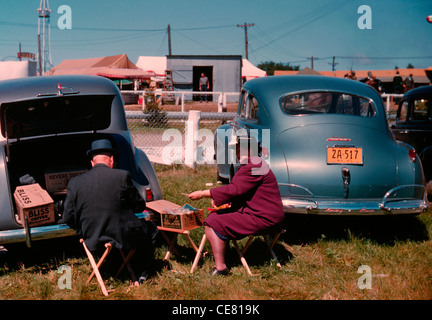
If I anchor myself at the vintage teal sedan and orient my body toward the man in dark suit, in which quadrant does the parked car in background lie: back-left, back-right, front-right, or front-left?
back-left

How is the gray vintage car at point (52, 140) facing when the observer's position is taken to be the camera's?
facing away from the viewer

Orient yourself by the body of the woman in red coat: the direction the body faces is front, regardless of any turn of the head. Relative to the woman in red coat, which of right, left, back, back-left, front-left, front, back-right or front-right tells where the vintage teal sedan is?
back-right

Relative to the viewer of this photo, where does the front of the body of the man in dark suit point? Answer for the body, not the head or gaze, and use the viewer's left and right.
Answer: facing away from the viewer and to the right of the viewer

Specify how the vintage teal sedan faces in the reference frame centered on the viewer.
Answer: facing away from the viewer and to the left of the viewer

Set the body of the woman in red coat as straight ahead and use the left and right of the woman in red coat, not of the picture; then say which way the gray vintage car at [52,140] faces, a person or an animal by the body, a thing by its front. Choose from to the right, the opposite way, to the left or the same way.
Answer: to the right

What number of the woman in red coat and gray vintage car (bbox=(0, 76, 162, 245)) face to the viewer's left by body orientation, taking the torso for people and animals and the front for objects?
1

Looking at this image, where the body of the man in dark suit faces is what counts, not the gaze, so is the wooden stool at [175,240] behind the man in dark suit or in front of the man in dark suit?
in front

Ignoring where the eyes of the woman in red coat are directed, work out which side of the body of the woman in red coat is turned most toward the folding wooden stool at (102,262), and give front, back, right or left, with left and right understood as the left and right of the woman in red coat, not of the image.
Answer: front

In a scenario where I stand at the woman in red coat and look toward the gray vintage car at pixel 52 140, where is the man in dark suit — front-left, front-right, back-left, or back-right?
front-left

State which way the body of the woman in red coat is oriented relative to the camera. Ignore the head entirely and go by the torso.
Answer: to the viewer's left
